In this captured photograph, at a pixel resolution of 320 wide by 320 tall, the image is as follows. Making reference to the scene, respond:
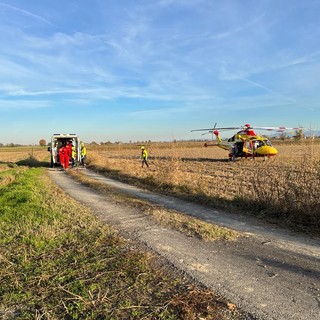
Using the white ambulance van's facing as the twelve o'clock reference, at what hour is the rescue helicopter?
The rescue helicopter is roughly at 3 o'clock from the white ambulance van.

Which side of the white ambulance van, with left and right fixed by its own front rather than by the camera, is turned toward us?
back

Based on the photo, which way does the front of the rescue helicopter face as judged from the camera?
facing the viewer and to the right of the viewer

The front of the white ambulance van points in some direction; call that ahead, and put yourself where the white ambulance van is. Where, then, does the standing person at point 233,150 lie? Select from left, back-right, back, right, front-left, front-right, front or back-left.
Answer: right

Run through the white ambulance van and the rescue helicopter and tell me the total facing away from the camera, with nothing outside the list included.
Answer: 1

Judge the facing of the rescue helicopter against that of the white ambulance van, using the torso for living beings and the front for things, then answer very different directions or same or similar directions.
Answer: very different directions

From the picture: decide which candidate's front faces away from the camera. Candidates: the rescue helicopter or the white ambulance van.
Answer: the white ambulance van
